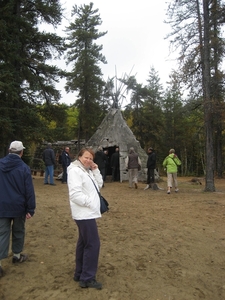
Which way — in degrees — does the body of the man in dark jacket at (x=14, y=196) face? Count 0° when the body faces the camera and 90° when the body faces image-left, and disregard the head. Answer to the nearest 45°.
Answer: approximately 225°

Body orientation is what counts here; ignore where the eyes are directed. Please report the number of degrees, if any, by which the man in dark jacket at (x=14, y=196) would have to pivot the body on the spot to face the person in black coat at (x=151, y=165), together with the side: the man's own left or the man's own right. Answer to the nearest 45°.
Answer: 0° — they already face them

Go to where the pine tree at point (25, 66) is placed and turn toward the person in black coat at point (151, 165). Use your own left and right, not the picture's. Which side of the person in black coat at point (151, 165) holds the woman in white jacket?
right

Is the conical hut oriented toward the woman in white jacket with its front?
yes

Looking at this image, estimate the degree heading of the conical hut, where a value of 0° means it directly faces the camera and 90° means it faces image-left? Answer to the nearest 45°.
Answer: approximately 0°

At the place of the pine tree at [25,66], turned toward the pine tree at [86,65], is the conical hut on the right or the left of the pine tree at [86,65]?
right

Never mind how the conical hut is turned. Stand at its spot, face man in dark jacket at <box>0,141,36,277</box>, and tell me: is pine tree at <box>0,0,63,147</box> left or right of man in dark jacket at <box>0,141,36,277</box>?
right
